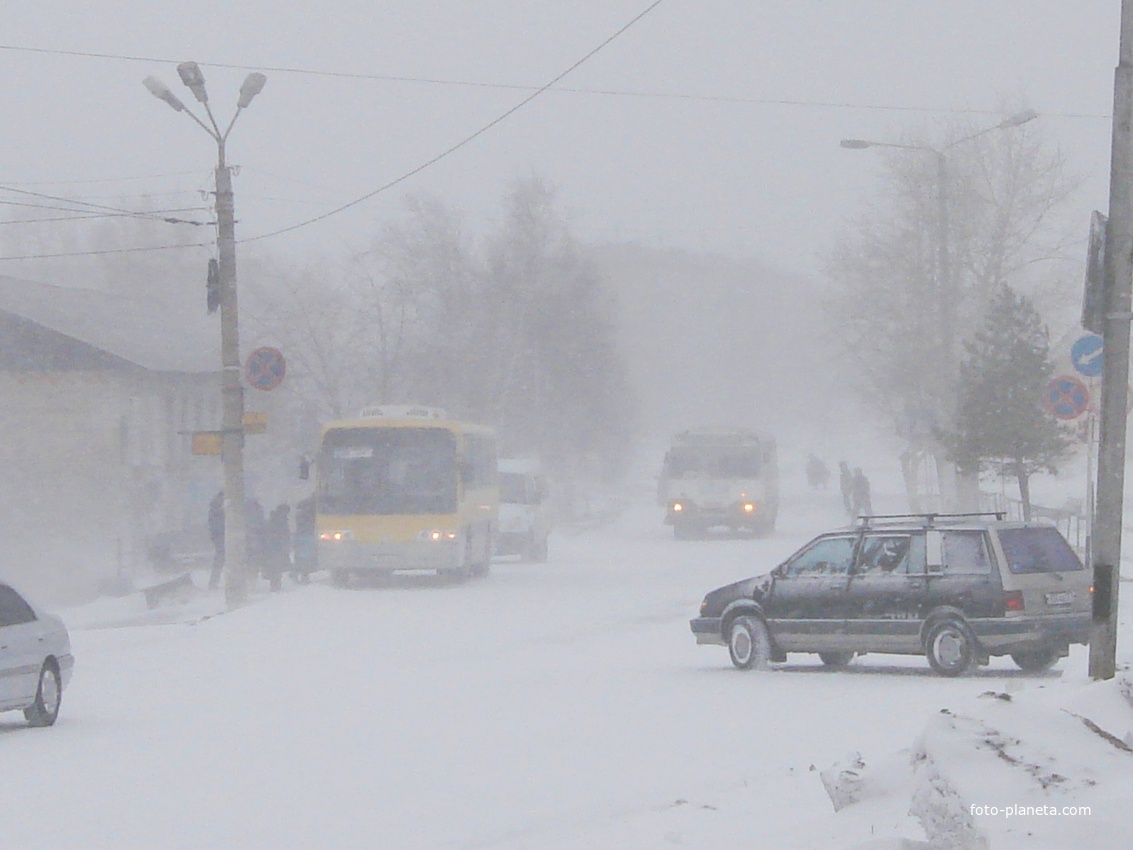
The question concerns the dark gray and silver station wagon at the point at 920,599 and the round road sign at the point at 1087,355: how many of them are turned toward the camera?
1

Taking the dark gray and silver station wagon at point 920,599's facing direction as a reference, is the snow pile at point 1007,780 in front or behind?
behind

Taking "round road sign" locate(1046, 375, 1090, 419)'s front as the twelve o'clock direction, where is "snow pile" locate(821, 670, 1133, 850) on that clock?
The snow pile is roughly at 12 o'clock from the round road sign.

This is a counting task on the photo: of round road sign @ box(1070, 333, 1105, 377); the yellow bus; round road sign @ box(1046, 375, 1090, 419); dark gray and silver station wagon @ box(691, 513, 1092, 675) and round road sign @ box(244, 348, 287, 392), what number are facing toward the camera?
4

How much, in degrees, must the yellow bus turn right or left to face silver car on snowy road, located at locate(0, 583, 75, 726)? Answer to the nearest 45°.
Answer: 0° — it already faces it

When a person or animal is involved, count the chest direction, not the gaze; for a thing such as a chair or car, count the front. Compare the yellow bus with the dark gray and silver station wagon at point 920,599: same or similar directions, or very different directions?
very different directions

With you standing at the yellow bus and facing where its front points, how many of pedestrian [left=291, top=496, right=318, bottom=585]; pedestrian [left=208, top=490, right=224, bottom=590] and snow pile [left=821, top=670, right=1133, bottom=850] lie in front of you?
1

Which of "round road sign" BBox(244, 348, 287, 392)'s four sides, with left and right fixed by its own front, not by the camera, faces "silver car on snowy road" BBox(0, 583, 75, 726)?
front

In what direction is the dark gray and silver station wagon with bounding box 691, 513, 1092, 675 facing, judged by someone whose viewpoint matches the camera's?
facing away from the viewer and to the left of the viewer

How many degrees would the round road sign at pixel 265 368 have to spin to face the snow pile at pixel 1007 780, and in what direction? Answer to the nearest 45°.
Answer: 0° — it already faces it

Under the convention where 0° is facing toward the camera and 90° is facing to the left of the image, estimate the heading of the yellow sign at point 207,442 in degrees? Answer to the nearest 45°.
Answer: approximately 0°

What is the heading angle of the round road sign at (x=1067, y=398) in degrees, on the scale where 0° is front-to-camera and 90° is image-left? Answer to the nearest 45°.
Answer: approximately 0°
